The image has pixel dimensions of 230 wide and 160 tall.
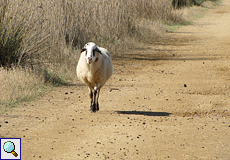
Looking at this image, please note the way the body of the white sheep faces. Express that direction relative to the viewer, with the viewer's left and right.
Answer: facing the viewer
